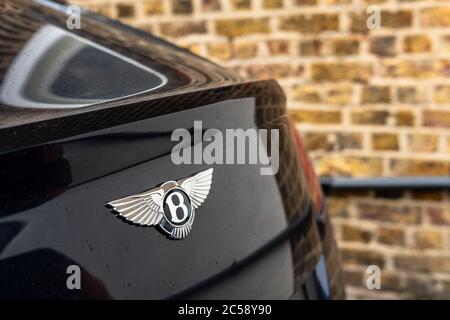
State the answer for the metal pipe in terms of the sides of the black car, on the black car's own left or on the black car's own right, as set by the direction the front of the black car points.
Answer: on the black car's own right

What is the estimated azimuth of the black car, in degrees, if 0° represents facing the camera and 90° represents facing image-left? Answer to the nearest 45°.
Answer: approximately 135°
